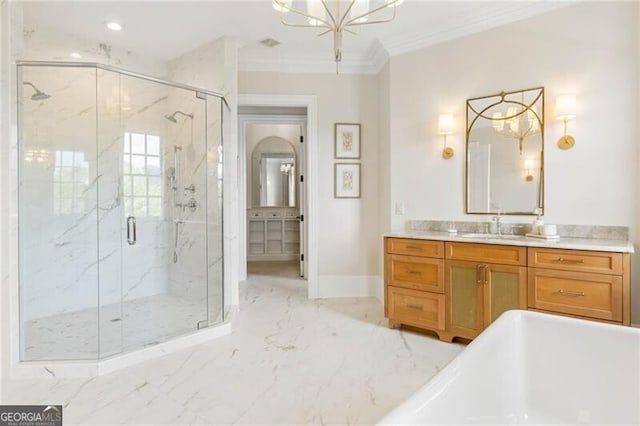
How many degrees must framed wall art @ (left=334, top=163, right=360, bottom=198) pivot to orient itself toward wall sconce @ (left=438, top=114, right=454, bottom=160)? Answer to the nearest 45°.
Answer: approximately 45° to its left

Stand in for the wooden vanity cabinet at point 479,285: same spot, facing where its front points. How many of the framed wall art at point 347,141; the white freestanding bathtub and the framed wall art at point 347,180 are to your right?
2

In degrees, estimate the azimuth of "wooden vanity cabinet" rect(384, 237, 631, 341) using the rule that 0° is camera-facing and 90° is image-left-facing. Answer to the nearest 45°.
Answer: approximately 45°

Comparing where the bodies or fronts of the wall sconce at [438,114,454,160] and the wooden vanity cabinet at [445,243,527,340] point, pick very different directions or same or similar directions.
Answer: same or similar directions

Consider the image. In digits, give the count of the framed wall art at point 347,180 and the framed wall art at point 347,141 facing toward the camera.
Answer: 2

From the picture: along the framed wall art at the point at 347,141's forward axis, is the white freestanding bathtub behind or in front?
in front

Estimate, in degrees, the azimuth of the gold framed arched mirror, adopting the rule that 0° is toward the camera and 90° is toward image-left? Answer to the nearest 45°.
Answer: approximately 45°

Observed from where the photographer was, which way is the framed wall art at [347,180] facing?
facing the viewer

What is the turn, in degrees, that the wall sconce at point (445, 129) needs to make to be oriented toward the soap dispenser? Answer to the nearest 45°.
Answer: approximately 90° to its left

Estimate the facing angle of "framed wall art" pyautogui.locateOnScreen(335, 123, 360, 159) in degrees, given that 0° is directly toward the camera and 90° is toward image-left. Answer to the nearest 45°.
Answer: approximately 0°
